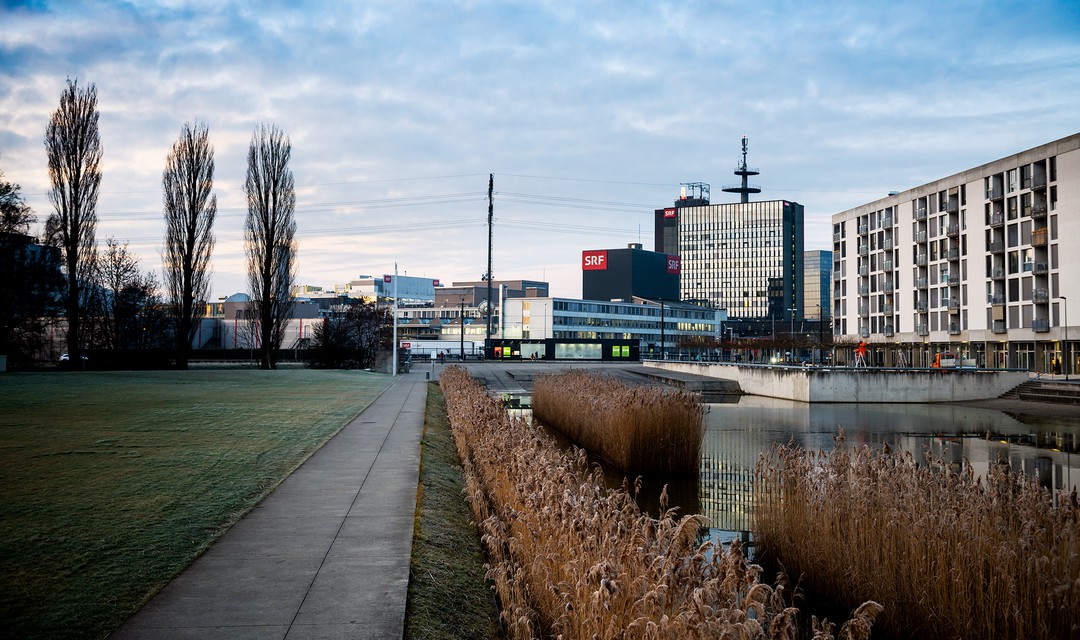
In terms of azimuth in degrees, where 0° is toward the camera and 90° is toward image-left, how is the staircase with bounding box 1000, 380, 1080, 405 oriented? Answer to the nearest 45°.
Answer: approximately 45°

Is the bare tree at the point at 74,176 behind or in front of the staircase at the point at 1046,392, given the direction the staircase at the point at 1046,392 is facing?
in front

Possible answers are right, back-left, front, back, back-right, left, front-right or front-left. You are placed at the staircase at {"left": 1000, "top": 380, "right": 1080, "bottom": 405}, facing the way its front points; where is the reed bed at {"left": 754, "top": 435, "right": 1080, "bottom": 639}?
front-left

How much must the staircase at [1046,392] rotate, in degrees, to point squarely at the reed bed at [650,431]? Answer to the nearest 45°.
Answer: approximately 45° to its left

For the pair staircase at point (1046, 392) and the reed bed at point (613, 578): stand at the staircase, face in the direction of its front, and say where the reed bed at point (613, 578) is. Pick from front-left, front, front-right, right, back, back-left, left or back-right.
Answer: front-left

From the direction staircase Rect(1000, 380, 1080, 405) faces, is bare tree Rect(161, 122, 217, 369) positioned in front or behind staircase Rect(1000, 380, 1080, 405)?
in front
